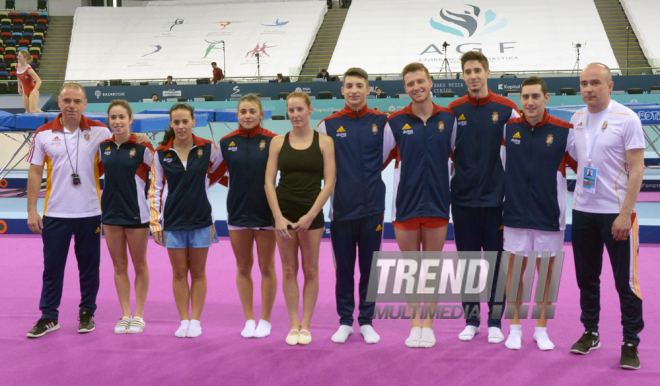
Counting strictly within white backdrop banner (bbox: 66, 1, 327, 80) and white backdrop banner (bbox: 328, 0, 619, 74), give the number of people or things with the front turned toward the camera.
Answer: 2

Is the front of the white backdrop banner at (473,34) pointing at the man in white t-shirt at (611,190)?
yes

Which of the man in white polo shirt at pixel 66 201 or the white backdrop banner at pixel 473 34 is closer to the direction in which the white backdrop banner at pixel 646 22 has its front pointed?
the man in white polo shirt

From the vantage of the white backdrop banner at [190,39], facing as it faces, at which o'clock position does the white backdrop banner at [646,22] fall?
the white backdrop banner at [646,22] is roughly at 10 o'clock from the white backdrop banner at [190,39].

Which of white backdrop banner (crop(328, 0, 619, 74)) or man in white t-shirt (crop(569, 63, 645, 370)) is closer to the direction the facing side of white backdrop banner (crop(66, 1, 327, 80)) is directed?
the man in white t-shirt

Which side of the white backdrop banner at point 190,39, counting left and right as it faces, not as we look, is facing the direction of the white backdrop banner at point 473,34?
left

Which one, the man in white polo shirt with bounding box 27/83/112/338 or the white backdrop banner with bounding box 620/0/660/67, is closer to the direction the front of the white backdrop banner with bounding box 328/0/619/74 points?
the man in white polo shirt

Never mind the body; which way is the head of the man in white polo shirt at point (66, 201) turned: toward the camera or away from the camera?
toward the camera

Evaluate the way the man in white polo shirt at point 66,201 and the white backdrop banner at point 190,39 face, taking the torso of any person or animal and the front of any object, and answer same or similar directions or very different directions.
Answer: same or similar directions

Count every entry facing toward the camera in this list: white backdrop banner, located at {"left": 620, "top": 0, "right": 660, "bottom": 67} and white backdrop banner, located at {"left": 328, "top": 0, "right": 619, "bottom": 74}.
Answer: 2

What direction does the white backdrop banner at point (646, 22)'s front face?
toward the camera

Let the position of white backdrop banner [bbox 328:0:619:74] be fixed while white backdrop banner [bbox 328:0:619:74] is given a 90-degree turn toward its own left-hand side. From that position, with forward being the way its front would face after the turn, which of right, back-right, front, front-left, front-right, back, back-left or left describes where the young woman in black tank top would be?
right

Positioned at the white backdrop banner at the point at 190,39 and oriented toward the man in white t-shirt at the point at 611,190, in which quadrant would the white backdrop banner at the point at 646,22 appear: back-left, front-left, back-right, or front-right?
front-left

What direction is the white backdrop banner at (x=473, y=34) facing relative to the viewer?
toward the camera

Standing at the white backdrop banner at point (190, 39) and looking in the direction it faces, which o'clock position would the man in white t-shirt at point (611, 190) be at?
The man in white t-shirt is roughly at 12 o'clock from the white backdrop banner.
